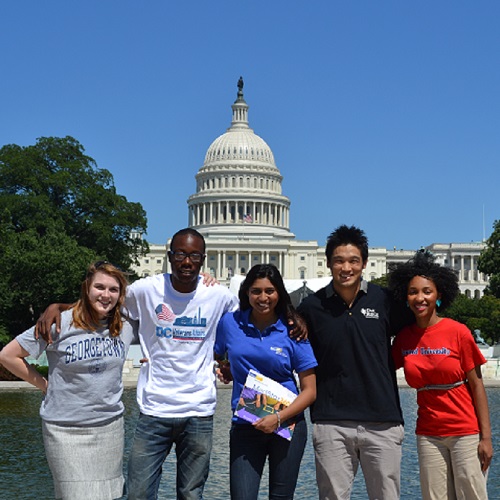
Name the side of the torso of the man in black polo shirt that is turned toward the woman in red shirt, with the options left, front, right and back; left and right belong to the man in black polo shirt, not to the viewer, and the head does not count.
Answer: left

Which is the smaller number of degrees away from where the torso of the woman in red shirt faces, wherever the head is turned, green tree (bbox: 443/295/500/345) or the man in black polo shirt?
the man in black polo shirt

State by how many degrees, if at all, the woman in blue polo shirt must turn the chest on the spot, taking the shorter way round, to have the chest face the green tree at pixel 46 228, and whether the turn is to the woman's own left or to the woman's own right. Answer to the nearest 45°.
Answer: approximately 180°

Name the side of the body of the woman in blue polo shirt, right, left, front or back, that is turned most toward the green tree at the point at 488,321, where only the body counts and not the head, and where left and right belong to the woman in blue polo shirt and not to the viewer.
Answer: back

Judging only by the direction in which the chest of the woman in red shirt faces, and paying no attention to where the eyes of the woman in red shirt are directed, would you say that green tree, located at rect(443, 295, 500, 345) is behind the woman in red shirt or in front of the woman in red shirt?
behind

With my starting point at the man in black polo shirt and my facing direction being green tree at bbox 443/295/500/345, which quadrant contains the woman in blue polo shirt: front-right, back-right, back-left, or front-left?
back-left

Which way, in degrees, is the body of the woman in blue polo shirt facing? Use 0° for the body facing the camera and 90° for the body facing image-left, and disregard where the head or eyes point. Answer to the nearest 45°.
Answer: approximately 0°

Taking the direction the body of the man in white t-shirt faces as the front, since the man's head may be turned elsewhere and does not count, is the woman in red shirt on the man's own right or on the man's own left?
on the man's own left
